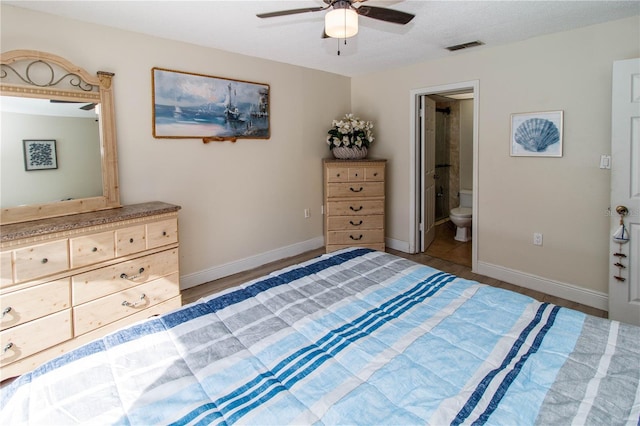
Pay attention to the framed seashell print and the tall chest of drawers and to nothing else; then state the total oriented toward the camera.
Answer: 2

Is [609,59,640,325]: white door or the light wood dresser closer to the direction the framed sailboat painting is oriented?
the white door

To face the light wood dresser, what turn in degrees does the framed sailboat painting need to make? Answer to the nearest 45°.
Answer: approximately 90° to its right

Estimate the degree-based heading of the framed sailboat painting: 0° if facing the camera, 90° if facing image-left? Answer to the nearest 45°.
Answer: approximately 315°

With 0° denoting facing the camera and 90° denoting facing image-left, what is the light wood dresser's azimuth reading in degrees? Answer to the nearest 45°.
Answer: approximately 315°

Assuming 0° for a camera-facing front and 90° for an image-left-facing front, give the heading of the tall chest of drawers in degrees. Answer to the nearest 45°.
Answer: approximately 0°

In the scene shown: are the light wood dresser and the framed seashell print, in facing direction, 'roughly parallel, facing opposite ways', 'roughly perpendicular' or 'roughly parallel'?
roughly perpendicular
